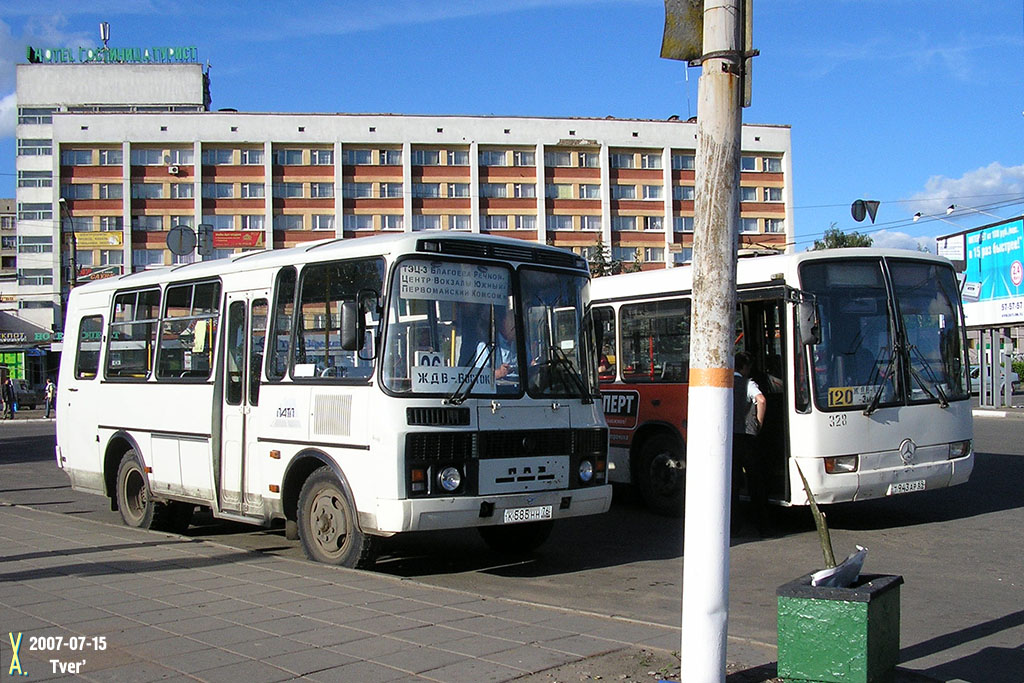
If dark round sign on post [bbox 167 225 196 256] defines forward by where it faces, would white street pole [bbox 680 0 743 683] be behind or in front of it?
behind

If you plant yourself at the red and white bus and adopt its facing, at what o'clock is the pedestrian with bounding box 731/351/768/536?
The pedestrian is roughly at 1 o'clock from the red and white bus.

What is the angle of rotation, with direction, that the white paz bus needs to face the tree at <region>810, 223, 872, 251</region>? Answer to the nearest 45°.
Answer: approximately 90° to its left

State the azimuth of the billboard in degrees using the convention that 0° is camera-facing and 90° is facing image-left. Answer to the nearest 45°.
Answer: approximately 45°

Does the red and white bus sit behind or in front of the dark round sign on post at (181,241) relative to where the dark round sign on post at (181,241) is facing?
behind

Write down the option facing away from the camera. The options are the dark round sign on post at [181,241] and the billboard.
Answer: the dark round sign on post

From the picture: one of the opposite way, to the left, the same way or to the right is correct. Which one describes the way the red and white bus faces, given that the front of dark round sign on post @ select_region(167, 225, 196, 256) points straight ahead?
the opposite way

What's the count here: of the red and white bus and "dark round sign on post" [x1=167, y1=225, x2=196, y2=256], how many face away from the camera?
1

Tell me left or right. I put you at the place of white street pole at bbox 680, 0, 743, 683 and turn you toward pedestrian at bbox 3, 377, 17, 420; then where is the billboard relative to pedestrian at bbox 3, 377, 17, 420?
right

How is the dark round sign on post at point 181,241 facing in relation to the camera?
away from the camera

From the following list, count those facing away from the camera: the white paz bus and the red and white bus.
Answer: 0

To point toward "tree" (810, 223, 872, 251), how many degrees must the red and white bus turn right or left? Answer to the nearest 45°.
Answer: approximately 135° to its left

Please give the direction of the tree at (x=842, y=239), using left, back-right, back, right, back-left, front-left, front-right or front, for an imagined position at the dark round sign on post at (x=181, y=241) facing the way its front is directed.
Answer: front-right
